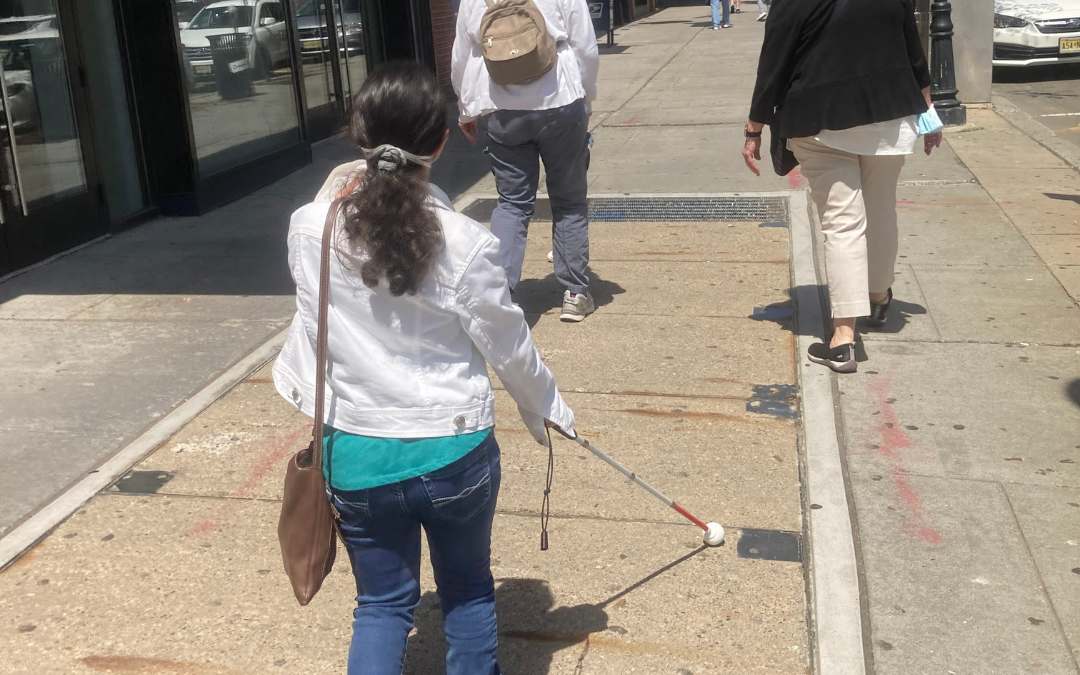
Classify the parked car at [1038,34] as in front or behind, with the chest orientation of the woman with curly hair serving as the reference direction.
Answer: in front

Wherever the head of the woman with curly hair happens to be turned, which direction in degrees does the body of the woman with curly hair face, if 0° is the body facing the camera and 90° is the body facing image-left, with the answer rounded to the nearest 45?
approximately 180°

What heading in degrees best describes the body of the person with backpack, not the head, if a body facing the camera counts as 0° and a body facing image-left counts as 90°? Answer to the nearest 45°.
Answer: approximately 180°

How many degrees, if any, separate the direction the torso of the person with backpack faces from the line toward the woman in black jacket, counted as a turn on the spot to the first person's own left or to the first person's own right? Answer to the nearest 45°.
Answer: approximately 135° to the first person's own right

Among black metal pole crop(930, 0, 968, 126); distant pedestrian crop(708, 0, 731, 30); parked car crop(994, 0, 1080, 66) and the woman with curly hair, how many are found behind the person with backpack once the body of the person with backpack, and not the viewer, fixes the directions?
1

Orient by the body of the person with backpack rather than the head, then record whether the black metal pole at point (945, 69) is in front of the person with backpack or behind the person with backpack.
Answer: in front

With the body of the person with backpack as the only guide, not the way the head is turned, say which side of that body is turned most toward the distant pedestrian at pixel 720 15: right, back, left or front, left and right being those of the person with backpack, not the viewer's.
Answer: front

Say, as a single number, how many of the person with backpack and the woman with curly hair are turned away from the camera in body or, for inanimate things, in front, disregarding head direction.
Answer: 2

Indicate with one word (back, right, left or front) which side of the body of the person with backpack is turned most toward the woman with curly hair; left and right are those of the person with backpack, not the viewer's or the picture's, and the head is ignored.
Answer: back

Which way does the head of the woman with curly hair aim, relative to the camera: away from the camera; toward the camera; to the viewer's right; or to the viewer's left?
away from the camera

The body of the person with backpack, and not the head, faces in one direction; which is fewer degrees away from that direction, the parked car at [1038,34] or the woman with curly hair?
the parked car
